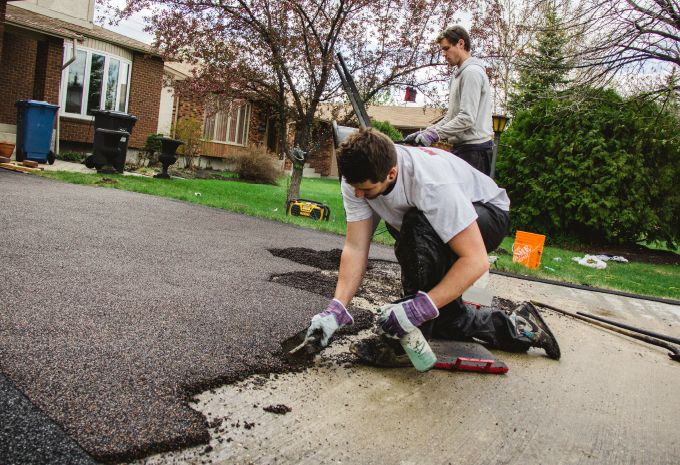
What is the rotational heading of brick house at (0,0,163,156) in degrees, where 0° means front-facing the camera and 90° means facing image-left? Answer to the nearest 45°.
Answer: approximately 315°

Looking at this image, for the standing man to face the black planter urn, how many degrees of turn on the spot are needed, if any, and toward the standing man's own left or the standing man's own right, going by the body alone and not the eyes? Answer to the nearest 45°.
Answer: approximately 45° to the standing man's own right

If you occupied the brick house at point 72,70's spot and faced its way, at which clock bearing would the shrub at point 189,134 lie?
The shrub is roughly at 10 o'clock from the brick house.

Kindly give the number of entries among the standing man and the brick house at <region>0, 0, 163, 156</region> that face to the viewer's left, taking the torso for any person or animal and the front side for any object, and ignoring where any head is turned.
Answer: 1

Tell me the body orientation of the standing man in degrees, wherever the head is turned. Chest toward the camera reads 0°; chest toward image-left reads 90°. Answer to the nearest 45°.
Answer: approximately 90°
